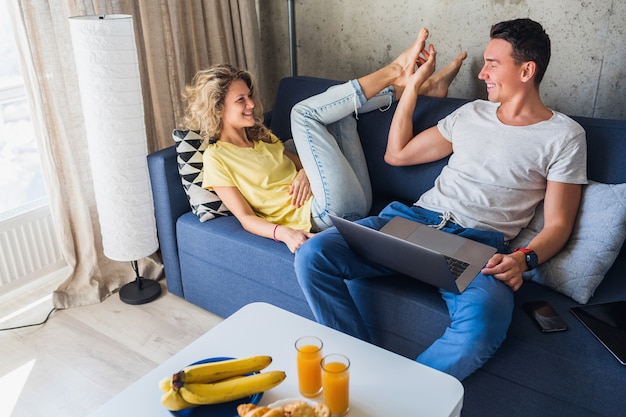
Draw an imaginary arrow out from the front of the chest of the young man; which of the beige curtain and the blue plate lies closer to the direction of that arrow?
the blue plate

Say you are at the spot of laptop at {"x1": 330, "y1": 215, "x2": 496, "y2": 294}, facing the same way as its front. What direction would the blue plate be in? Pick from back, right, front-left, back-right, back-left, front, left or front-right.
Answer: back

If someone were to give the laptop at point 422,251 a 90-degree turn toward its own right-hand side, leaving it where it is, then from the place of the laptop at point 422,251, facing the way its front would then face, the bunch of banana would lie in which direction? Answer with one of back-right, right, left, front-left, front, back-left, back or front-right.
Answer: right

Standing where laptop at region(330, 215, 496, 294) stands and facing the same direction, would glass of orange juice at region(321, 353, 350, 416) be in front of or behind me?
behind

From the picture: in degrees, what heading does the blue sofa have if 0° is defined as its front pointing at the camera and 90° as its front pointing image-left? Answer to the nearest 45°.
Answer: approximately 45°

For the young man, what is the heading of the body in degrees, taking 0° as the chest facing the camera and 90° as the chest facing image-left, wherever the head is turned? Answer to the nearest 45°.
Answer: approximately 45°

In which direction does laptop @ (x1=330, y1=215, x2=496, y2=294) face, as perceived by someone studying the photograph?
facing away from the viewer and to the right of the viewer

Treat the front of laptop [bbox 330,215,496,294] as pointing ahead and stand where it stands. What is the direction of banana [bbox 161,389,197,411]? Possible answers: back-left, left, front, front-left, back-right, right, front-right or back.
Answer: back

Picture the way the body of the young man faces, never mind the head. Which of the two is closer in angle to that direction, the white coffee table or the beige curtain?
the white coffee table

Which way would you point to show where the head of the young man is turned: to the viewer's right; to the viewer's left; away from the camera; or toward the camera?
to the viewer's left

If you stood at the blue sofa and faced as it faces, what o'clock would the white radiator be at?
The white radiator is roughly at 2 o'clock from the blue sofa.
